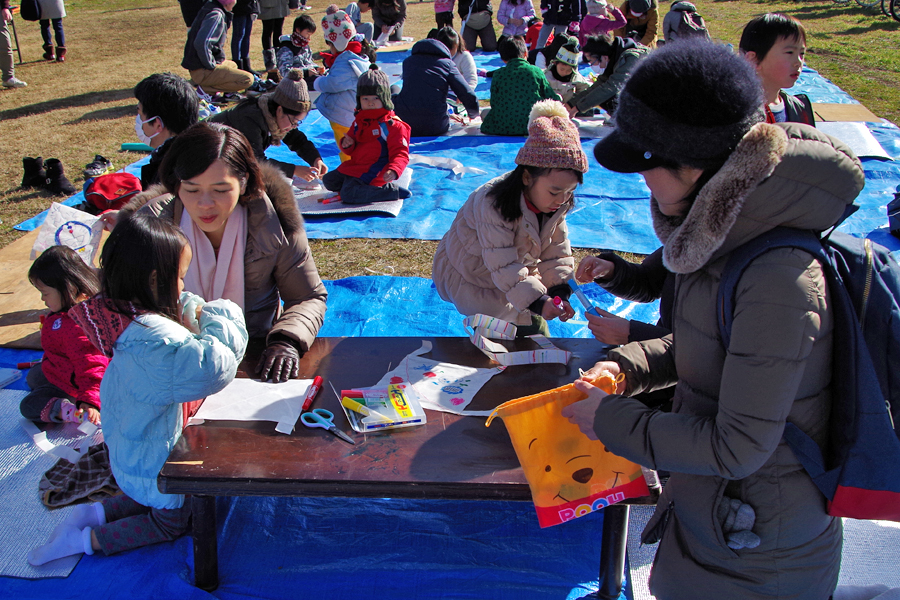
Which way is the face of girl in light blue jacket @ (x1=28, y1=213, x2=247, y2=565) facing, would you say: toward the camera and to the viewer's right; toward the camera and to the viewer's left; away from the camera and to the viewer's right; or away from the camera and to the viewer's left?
away from the camera and to the viewer's right

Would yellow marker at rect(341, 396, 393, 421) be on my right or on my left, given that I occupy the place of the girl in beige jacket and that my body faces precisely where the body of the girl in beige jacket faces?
on my right

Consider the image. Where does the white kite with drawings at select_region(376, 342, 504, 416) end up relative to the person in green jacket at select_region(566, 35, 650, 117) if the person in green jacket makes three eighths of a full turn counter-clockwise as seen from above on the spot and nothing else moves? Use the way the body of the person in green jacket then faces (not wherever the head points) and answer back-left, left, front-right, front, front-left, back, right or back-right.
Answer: front-right

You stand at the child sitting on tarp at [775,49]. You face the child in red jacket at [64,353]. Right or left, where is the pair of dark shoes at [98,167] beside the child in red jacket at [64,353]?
right

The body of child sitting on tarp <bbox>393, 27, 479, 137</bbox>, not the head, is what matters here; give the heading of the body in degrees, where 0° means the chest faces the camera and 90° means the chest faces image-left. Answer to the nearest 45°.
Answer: approximately 225°

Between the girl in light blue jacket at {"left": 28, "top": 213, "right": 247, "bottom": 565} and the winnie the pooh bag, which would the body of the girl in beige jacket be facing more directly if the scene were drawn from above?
the winnie the pooh bag

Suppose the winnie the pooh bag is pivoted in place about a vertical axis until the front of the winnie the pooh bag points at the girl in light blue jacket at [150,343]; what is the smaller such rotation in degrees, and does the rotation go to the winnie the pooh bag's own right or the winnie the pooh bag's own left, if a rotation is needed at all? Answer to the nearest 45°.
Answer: approximately 90° to the winnie the pooh bag's own right

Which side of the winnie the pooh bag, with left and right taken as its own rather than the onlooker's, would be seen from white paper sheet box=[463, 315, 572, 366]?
back

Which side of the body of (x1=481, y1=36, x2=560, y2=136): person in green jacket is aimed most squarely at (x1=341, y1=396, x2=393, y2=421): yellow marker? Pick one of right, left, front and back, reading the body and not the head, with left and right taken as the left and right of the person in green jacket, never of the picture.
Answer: back

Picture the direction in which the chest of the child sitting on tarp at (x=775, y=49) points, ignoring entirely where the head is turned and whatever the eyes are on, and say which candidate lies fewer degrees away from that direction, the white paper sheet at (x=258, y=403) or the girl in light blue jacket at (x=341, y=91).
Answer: the white paper sheet

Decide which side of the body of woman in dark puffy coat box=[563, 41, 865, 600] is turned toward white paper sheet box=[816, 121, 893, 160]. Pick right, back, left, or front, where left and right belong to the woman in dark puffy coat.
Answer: right

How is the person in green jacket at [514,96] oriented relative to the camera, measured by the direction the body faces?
away from the camera

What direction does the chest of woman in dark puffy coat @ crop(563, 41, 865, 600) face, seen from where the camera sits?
to the viewer's left
